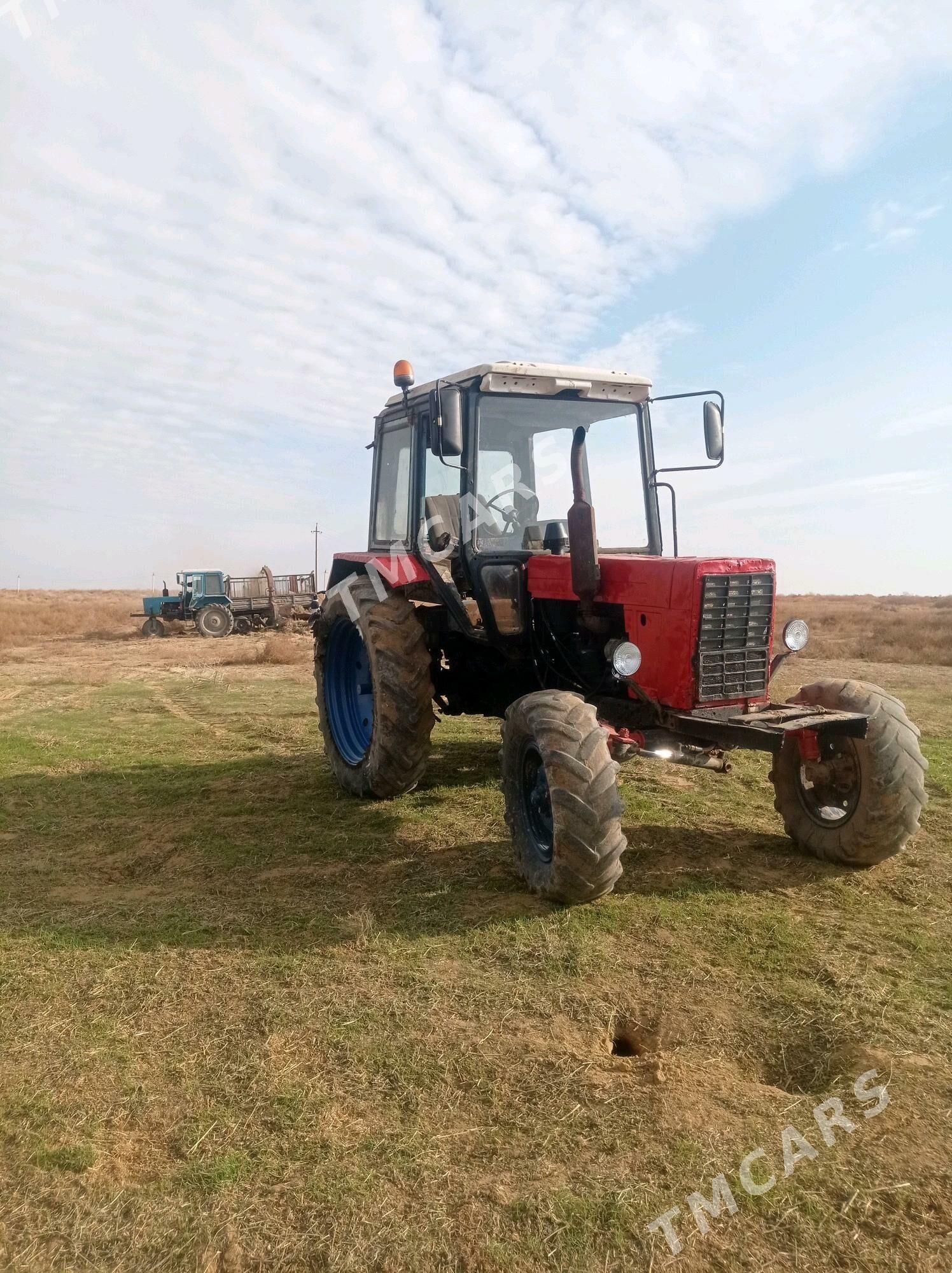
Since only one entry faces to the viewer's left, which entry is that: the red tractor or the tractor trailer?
the tractor trailer

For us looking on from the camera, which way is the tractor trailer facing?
facing to the left of the viewer

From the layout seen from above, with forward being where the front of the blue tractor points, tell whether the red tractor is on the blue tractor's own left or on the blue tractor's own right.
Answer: on the blue tractor's own left

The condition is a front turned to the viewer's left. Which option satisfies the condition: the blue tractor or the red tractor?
the blue tractor

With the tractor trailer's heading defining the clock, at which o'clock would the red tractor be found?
The red tractor is roughly at 9 o'clock from the tractor trailer.

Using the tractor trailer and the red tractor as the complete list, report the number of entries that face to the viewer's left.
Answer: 1

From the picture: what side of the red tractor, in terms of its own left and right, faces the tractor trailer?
back

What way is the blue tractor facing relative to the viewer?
to the viewer's left

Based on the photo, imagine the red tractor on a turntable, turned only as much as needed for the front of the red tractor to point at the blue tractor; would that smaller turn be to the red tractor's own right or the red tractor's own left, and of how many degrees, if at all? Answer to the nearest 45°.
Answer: approximately 180°
